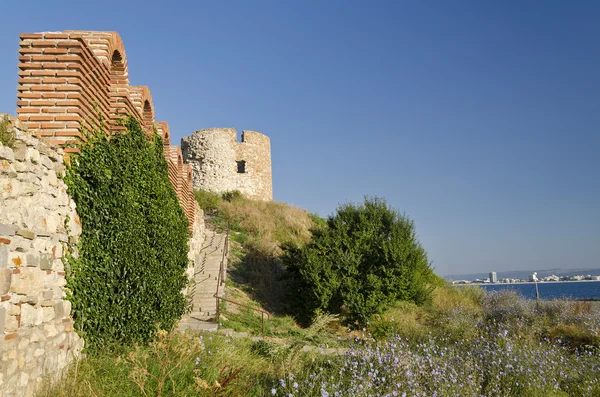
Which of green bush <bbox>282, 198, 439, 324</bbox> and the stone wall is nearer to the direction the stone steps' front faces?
the stone wall

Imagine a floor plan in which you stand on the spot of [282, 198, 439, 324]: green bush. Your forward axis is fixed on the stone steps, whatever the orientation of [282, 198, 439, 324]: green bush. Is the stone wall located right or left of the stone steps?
left

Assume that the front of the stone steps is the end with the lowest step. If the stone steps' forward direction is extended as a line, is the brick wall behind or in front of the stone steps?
in front

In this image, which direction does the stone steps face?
toward the camera

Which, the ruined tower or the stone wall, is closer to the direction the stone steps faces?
the stone wall

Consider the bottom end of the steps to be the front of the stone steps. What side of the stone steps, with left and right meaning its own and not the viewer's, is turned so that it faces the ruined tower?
back

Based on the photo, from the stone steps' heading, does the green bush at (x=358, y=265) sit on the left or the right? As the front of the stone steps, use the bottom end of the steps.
on its left

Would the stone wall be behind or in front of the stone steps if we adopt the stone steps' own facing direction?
in front
